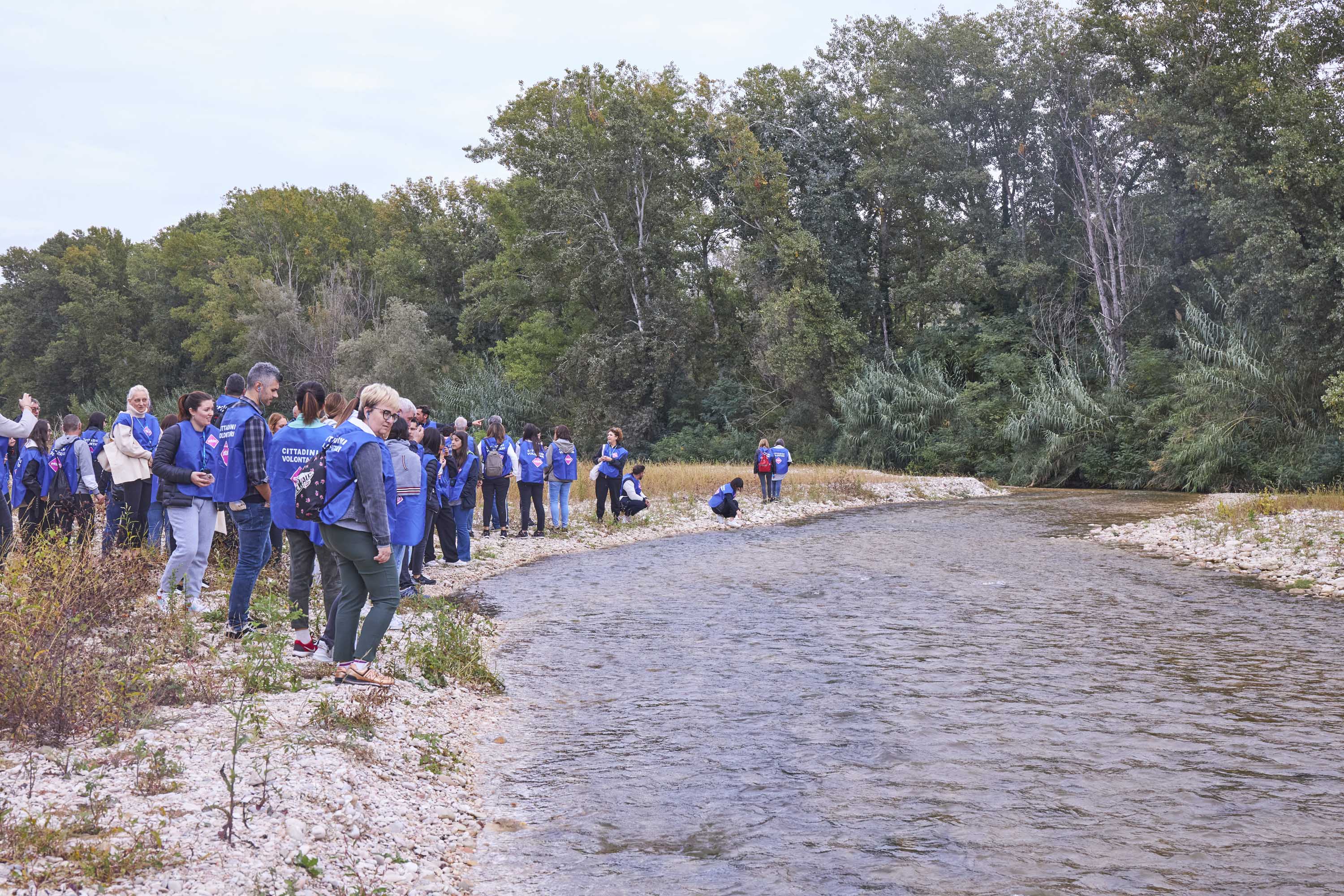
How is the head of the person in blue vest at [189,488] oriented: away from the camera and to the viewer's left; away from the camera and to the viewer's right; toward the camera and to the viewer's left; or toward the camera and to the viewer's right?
toward the camera and to the viewer's right

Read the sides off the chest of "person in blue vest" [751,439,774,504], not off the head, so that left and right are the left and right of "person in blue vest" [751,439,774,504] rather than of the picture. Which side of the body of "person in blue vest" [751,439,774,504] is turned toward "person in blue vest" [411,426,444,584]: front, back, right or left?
back

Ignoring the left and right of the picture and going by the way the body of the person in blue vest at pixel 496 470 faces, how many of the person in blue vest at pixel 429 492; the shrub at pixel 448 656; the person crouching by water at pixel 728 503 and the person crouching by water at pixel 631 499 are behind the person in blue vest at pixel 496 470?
2

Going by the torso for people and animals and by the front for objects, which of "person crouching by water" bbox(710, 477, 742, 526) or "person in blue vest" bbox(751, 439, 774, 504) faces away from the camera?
the person in blue vest

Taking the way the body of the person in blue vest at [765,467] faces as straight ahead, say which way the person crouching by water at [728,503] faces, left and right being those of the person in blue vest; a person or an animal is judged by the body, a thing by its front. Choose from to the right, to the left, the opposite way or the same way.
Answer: to the right

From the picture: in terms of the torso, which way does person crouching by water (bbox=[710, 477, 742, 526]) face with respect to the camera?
to the viewer's right

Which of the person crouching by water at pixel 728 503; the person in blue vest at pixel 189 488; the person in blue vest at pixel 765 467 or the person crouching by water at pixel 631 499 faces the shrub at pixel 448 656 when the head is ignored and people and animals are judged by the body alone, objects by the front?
the person in blue vest at pixel 189 488

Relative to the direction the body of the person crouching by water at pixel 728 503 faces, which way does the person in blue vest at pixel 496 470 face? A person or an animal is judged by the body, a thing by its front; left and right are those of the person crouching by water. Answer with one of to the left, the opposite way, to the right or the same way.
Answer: to the left

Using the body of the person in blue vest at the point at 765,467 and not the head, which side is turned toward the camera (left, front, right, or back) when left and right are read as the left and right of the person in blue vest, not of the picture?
back

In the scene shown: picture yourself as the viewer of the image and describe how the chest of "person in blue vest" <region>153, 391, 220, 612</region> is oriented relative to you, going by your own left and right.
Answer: facing the viewer and to the right of the viewer

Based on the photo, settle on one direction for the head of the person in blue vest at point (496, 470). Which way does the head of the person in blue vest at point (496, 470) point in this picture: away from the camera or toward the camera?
away from the camera

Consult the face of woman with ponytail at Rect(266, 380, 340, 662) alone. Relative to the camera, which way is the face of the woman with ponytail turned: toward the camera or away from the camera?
away from the camera
